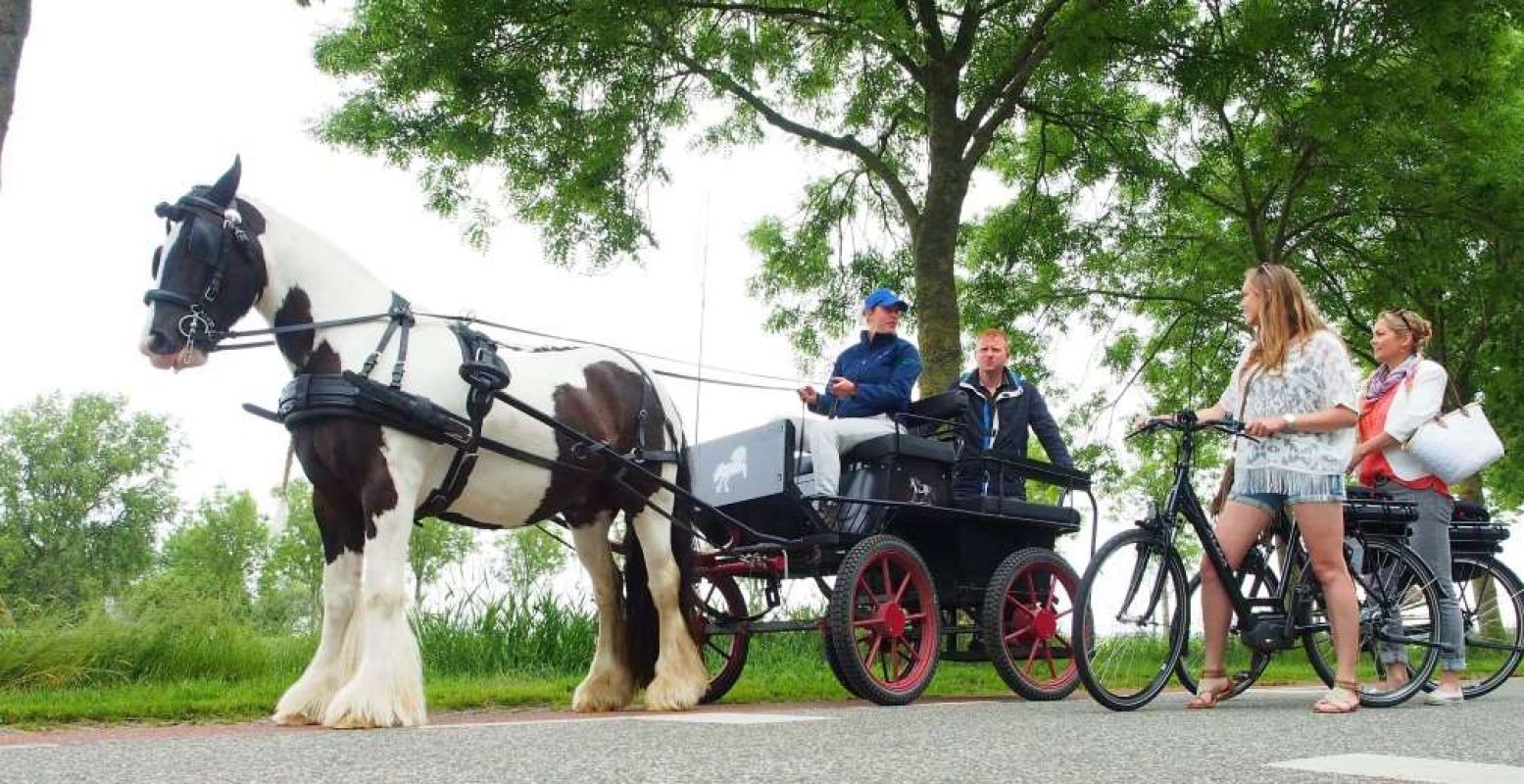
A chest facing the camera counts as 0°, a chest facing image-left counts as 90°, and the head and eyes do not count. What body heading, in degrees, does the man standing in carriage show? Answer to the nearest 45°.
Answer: approximately 0°

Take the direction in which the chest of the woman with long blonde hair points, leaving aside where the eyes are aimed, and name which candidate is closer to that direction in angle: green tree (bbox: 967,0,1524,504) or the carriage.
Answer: the carriage

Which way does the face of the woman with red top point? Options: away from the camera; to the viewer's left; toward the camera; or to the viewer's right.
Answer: to the viewer's left

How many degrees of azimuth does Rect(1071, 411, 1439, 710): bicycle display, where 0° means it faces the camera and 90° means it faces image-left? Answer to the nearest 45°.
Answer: approximately 45°

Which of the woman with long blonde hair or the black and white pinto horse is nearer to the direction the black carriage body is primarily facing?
the black and white pinto horse

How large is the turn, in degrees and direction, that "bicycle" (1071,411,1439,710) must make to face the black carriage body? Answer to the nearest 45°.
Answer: approximately 45° to its right

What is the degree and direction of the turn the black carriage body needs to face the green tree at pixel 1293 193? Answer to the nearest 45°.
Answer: approximately 180°

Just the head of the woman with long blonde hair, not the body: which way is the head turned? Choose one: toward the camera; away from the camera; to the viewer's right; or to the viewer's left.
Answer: to the viewer's left
